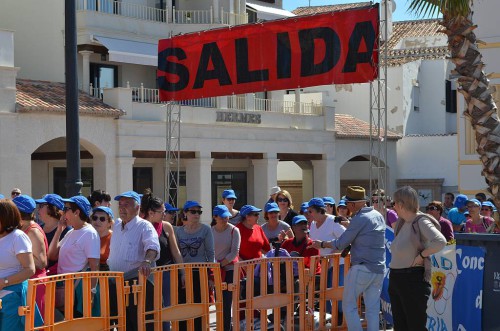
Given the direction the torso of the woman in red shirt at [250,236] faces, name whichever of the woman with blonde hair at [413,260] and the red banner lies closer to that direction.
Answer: the woman with blonde hair

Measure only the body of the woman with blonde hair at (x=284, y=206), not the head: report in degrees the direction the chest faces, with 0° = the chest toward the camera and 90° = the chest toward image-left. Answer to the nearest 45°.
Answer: approximately 45°

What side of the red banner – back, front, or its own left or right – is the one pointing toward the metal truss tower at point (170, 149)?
right

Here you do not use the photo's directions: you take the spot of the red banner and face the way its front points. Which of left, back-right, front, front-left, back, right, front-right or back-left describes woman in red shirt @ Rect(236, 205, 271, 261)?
front-left
